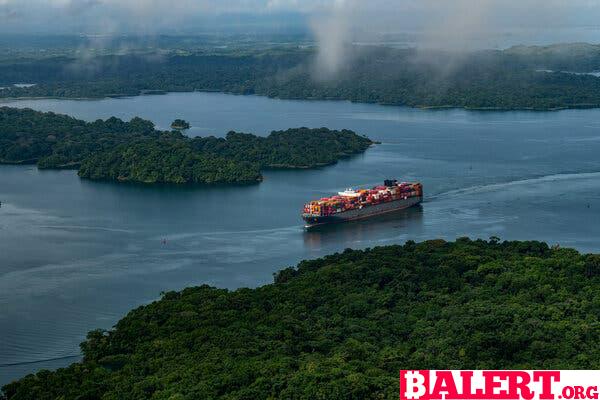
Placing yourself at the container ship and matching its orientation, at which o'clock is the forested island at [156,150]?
The forested island is roughly at 3 o'clock from the container ship.

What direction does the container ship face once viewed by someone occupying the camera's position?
facing the viewer and to the left of the viewer
